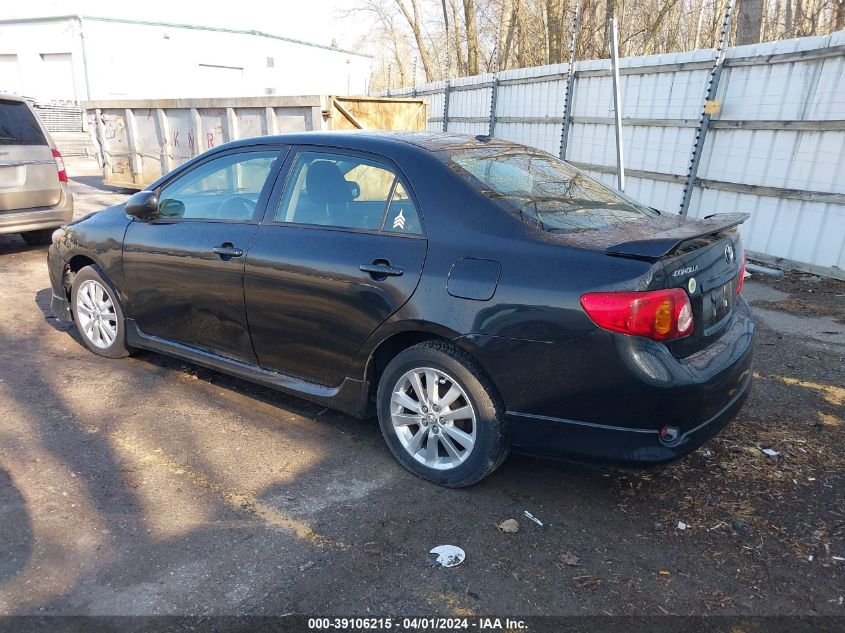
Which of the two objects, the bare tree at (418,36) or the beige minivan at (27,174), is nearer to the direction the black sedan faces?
the beige minivan

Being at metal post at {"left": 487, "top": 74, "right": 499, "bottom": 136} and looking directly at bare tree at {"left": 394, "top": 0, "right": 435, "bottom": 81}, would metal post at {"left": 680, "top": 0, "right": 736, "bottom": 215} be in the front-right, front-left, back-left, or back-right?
back-right

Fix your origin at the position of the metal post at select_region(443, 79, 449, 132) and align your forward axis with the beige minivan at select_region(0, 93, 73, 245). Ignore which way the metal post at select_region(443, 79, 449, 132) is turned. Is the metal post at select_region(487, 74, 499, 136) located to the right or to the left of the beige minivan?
left

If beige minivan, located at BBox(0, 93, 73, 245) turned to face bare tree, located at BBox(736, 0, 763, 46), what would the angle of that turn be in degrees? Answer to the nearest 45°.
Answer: approximately 90° to its right

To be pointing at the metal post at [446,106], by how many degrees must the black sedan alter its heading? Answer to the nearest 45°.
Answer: approximately 45° to its right

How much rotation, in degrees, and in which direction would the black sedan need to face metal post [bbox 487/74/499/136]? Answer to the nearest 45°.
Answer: approximately 45° to its right

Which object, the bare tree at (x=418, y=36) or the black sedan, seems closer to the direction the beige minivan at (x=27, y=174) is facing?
the bare tree

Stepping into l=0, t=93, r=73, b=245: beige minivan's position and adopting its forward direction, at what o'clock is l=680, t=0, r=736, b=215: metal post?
The metal post is roughly at 4 o'clock from the beige minivan.

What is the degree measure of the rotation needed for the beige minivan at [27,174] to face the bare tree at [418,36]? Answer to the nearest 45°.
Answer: approximately 45° to its right

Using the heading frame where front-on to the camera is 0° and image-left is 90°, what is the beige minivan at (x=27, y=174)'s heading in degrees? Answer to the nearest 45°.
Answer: approximately 180°

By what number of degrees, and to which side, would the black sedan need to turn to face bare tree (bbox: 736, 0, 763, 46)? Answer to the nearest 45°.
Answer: approximately 90° to its right

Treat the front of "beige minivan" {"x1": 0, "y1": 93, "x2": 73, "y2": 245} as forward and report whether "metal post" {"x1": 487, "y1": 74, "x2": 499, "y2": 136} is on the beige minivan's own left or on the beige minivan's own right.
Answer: on the beige minivan's own right

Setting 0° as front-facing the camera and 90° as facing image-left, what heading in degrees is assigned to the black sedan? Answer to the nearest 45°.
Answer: approximately 135°
